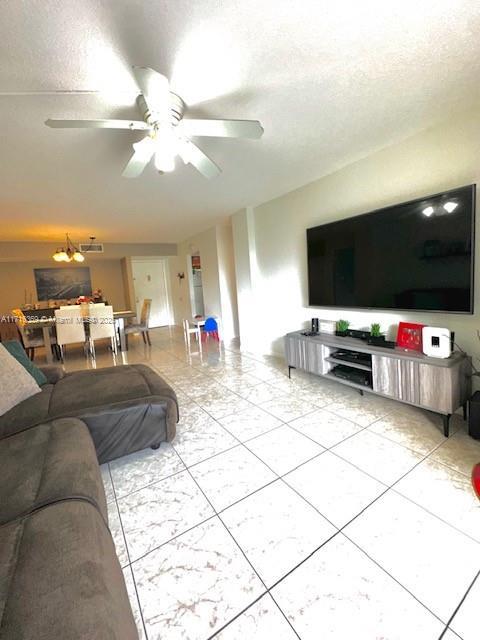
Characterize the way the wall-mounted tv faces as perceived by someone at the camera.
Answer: facing the viewer and to the left of the viewer

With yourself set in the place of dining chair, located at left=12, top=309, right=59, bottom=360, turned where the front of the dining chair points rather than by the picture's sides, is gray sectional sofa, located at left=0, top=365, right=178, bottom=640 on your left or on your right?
on your right

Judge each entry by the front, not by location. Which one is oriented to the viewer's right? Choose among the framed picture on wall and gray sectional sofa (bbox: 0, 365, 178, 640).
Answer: the gray sectional sofa

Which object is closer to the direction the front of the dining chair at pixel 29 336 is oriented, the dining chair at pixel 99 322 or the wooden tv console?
the dining chair

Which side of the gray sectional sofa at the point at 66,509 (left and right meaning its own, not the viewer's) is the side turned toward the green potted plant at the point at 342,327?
front

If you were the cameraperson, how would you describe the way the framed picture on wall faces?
facing the viewer

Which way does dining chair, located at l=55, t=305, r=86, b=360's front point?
away from the camera

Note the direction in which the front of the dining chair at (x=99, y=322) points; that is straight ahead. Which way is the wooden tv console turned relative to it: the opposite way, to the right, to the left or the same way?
to the left

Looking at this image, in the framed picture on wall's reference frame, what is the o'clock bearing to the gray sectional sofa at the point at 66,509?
The gray sectional sofa is roughly at 12 o'clock from the framed picture on wall.

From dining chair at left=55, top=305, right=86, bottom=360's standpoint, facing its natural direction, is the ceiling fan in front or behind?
behind

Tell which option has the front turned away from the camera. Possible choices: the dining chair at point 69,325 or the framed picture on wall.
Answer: the dining chair

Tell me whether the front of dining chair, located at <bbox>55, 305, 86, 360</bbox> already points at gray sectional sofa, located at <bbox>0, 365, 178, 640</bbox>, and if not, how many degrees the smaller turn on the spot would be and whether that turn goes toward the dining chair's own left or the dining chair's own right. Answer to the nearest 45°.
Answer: approximately 180°

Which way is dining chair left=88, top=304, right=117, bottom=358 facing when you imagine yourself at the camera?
facing away from the viewer

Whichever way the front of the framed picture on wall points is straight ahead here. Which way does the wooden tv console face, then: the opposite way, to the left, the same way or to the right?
to the right

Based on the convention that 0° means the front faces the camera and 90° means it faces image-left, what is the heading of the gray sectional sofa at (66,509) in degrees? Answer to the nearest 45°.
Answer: approximately 270°

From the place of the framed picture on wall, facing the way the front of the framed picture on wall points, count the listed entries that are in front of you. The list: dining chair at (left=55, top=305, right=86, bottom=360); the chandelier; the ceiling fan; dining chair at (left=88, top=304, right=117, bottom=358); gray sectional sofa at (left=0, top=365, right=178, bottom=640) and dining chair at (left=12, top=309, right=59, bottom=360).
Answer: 6
